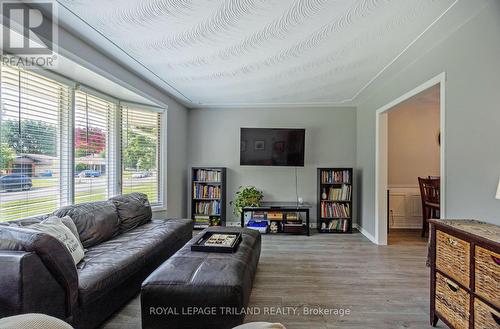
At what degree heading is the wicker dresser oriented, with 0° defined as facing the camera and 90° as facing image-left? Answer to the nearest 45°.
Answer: approximately 45°

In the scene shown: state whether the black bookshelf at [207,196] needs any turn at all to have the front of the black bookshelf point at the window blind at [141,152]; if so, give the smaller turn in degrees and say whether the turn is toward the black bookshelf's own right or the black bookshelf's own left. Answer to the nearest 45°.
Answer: approximately 45° to the black bookshelf's own right

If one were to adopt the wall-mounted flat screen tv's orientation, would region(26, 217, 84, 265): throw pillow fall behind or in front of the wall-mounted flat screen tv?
in front

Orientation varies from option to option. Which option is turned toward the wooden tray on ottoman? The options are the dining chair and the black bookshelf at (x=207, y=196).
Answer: the black bookshelf

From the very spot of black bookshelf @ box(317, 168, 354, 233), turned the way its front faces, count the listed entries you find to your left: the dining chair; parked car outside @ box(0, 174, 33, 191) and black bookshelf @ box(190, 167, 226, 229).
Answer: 1

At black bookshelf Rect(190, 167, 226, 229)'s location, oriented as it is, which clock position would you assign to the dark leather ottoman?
The dark leather ottoman is roughly at 12 o'clock from the black bookshelf.

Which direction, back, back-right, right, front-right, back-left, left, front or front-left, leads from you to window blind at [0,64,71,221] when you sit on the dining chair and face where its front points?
back

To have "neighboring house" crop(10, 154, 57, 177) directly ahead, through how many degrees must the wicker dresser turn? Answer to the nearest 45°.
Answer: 0° — it already faces it

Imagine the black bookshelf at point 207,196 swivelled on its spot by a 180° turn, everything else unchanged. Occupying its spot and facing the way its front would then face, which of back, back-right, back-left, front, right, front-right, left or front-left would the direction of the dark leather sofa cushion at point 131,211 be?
back-left

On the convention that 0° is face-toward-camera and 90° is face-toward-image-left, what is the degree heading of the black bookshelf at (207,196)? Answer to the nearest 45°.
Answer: approximately 0°

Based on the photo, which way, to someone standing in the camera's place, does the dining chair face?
facing away from the viewer and to the right of the viewer
